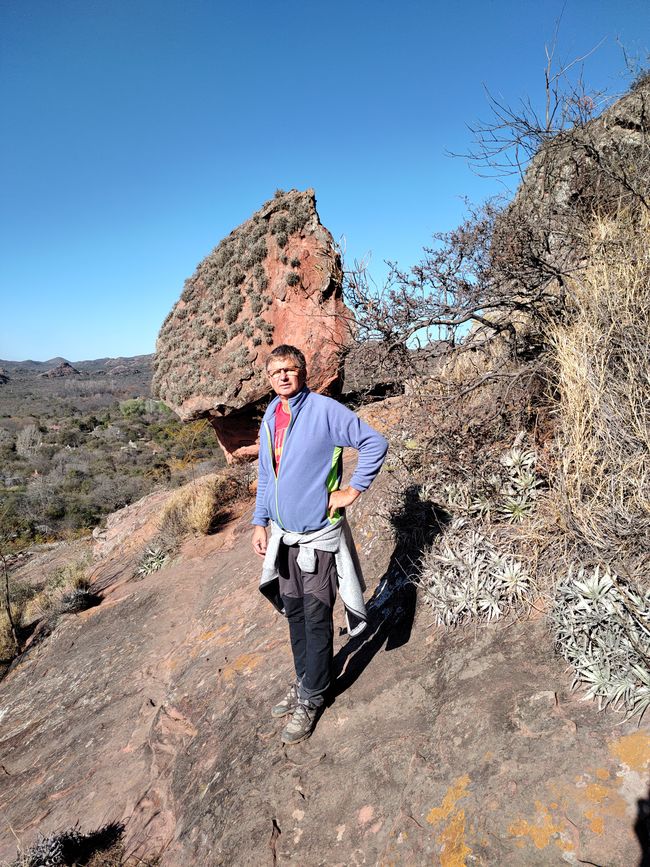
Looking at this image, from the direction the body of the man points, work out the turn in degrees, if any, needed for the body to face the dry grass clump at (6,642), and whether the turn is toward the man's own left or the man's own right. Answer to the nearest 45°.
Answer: approximately 90° to the man's own right

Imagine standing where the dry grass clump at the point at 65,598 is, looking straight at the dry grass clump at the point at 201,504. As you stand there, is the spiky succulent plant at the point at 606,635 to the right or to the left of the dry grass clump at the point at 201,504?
right

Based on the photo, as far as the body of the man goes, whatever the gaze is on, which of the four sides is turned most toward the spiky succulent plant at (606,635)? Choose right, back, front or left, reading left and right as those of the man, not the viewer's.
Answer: left

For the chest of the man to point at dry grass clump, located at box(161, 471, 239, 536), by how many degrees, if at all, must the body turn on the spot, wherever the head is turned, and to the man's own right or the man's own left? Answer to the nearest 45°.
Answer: approximately 135° to the man's own right

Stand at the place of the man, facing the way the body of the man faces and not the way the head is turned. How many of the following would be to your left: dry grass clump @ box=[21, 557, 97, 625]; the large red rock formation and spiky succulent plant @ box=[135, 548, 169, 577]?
0

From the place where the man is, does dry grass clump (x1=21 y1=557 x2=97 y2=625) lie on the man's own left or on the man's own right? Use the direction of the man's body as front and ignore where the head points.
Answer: on the man's own right

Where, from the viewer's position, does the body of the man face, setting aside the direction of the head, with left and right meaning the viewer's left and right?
facing the viewer and to the left of the viewer

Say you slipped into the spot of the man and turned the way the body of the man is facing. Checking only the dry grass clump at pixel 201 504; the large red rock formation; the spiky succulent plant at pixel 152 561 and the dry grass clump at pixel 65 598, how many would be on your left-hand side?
0

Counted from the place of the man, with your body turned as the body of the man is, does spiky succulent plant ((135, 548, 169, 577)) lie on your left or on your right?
on your right

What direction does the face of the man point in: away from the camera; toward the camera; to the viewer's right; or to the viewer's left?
toward the camera
